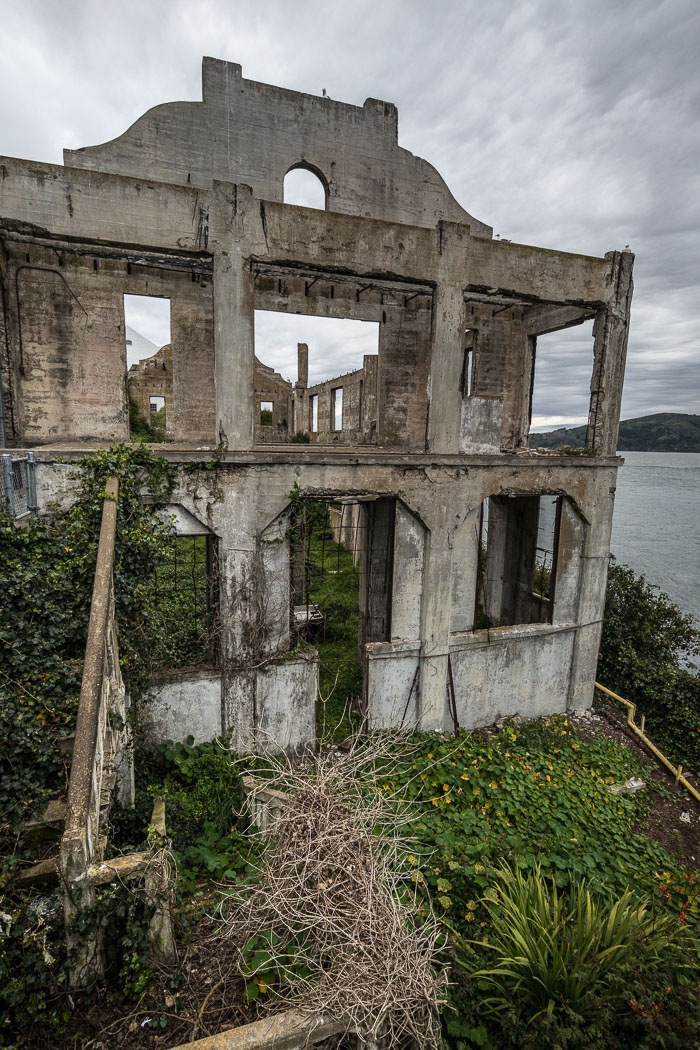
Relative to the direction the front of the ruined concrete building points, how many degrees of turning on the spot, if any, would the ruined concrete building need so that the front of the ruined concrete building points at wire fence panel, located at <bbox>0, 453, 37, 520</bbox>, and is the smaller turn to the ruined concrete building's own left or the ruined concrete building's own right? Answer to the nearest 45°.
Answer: approximately 45° to the ruined concrete building's own right

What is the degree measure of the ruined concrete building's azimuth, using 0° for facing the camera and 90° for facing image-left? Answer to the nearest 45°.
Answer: approximately 0°

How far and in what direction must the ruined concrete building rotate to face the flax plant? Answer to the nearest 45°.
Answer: approximately 45° to its left

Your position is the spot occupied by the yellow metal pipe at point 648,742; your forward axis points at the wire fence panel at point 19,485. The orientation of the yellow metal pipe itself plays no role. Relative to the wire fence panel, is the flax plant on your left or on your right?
left
